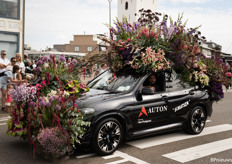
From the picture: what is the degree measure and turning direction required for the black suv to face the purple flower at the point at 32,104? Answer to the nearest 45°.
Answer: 0° — it already faces it

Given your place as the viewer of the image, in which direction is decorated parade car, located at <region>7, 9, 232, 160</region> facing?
facing the viewer and to the left of the viewer
